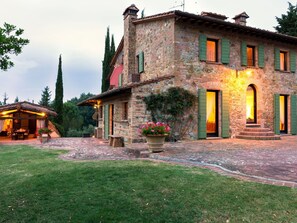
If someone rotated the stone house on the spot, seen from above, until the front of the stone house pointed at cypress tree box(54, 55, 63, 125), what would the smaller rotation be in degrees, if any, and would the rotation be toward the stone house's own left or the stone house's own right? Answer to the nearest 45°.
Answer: approximately 180°

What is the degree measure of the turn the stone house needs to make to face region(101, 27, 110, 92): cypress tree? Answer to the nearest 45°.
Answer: approximately 180°

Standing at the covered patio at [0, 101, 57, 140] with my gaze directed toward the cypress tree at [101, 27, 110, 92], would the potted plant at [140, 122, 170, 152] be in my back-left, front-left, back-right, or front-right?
back-right

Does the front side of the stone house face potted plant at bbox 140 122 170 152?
no

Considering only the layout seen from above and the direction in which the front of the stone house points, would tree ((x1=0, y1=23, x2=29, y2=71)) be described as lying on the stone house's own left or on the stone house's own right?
on the stone house's own right

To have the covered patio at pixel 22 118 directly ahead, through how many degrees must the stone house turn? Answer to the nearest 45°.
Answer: approximately 135° to its right

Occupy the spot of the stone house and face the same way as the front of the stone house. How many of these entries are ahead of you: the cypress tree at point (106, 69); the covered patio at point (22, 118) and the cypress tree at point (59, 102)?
0

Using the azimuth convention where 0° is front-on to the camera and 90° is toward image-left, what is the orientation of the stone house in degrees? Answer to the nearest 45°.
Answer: approximately 315°

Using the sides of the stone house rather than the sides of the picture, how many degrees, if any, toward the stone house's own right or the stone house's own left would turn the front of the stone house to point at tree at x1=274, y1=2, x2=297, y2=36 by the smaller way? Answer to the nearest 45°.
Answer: approximately 90° to the stone house's own left
